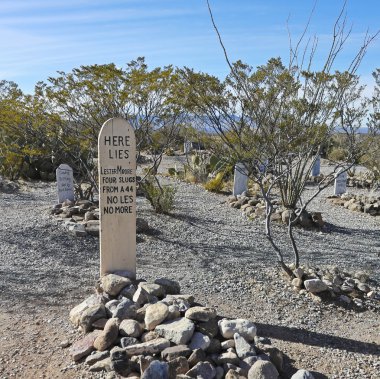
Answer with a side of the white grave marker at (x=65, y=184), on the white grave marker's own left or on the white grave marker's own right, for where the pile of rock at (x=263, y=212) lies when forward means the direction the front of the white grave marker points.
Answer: on the white grave marker's own left

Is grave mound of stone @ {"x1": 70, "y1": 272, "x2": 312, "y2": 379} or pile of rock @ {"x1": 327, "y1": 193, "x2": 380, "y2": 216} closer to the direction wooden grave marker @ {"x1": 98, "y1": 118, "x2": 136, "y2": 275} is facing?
the grave mound of stone

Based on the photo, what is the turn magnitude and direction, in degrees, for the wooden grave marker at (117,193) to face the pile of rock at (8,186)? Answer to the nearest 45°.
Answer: approximately 180°

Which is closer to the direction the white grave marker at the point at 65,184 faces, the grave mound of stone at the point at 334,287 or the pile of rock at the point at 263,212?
the grave mound of stone

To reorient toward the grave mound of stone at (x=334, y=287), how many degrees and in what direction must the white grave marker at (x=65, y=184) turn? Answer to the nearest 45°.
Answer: approximately 45° to its left

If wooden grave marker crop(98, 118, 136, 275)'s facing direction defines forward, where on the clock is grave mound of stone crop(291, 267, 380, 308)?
The grave mound of stone is roughly at 9 o'clock from the wooden grave marker.

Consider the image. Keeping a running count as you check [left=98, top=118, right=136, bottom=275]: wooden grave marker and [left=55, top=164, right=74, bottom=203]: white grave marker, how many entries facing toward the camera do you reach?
2

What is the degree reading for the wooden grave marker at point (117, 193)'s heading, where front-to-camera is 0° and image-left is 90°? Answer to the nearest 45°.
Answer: approximately 0°

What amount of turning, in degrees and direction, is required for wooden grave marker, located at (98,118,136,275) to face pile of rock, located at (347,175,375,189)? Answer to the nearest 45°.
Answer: approximately 135° to its left

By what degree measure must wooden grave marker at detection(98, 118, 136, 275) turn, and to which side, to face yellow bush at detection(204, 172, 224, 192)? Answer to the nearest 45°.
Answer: approximately 180°

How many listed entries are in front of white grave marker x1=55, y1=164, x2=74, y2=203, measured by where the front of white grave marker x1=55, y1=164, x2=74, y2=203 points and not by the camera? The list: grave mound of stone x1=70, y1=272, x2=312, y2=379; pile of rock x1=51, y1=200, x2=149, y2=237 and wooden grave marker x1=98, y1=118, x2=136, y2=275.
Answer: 3

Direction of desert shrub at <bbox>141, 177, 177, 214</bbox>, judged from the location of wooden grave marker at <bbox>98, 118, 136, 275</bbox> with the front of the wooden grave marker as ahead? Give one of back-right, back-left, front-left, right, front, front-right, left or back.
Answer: back

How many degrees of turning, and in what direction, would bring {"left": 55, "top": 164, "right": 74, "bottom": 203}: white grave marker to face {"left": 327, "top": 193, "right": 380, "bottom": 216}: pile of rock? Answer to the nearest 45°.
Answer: approximately 90° to its left

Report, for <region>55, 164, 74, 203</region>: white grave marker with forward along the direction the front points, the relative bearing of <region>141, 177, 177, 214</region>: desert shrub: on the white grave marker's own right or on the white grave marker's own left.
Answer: on the white grave marker's own left

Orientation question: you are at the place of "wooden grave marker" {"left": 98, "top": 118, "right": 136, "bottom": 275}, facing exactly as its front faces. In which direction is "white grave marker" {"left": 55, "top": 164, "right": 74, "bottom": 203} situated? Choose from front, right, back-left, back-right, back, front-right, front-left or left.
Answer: back
